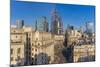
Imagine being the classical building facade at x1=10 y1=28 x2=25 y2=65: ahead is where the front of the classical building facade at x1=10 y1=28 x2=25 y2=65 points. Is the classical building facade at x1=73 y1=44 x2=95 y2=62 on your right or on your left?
on your left
